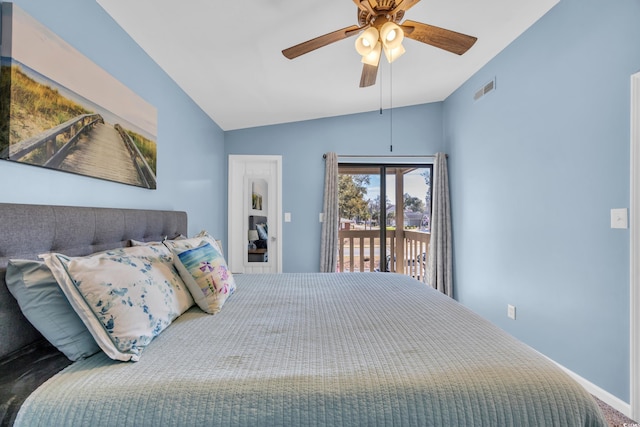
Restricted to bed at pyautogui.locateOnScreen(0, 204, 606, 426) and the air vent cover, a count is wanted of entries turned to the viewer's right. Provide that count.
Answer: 1

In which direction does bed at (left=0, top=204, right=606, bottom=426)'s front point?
to the viewer's right

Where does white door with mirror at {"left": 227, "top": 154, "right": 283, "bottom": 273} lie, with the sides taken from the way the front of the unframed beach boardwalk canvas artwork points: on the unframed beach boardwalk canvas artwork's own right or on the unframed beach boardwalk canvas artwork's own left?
on the unframed beach boardwalk canvas artwork's own left

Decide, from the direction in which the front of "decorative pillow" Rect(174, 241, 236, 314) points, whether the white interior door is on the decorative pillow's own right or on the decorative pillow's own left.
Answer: on the decorative pillow's own left

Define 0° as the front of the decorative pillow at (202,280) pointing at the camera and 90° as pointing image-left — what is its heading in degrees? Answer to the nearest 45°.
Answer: approximately 315°

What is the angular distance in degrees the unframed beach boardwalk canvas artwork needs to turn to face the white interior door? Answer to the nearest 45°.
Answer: approximately 90° to its left

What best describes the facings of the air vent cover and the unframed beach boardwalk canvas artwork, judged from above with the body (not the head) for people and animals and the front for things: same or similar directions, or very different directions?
very different directions

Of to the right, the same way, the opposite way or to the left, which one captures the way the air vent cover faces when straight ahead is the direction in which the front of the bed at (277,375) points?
the opposite way
